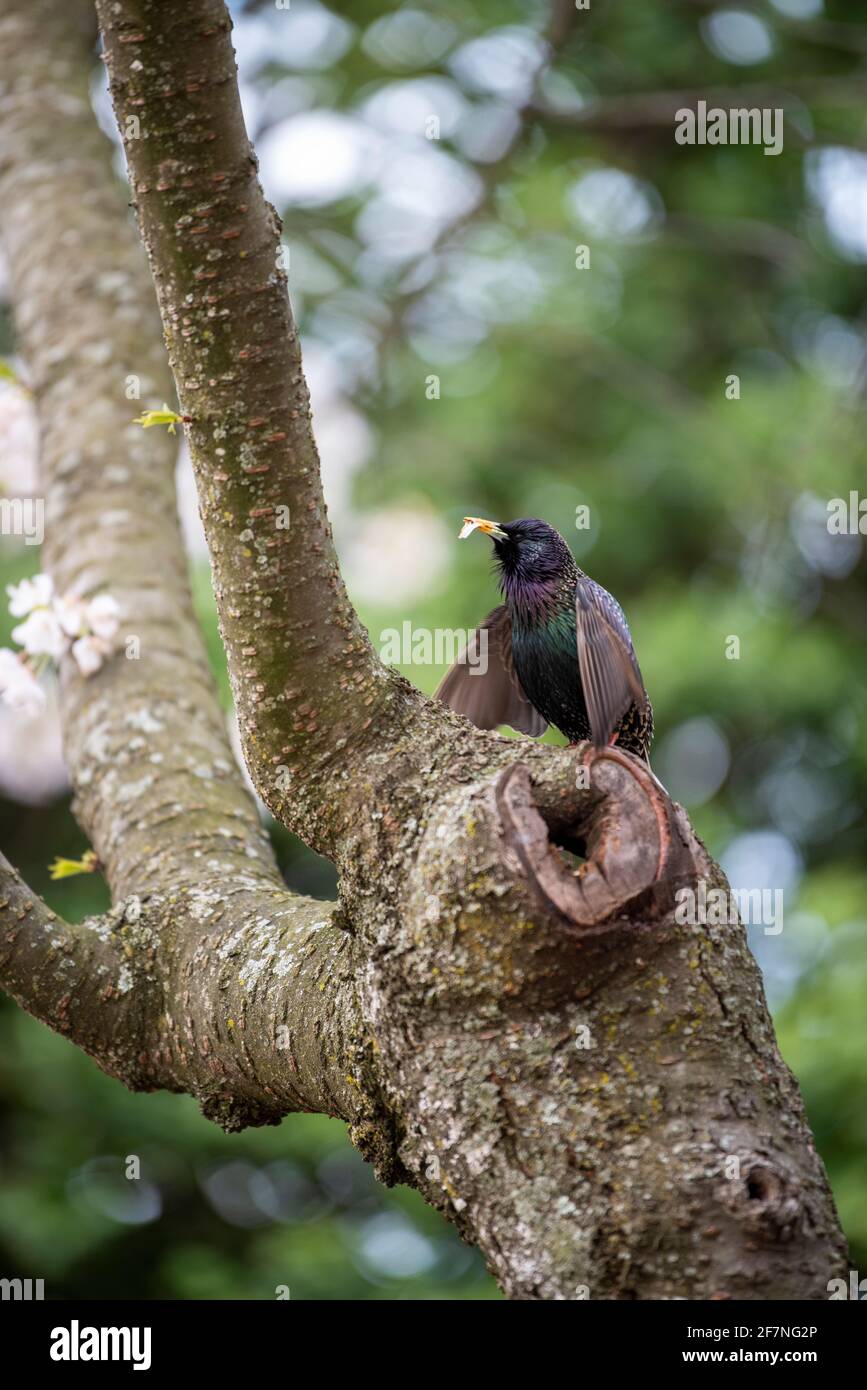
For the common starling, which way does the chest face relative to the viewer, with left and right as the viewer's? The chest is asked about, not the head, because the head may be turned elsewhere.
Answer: facing the viewer and to the left of the viewer
